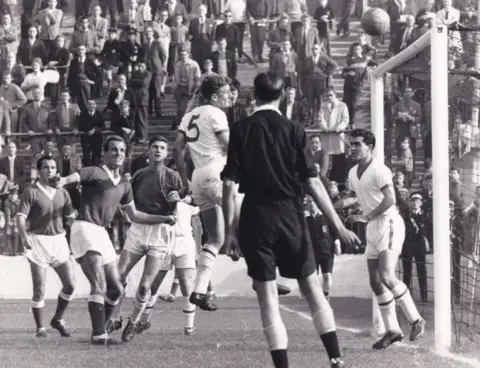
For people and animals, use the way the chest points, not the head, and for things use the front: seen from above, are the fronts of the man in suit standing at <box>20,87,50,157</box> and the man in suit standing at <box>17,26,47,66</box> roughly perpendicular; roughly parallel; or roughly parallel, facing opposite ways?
roughly parallel

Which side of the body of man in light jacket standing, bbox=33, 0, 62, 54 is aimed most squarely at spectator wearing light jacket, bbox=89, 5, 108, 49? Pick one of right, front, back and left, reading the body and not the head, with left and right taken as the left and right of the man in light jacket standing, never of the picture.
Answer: left

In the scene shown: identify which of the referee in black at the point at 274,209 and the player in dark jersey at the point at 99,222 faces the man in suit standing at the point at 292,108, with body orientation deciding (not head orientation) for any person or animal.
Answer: the referee in black at the point at 274,209

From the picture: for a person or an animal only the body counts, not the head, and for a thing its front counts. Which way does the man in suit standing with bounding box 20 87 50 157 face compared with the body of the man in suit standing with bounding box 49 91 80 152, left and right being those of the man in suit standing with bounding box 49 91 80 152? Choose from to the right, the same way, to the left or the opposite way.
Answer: the same way

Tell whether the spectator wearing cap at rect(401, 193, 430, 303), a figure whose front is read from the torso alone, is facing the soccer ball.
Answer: yes

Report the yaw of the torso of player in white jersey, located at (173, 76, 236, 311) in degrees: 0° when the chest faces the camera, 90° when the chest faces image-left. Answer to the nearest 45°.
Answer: approximately 225°

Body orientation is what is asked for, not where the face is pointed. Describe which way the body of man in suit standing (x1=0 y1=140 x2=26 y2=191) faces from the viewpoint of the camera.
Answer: toward the camera

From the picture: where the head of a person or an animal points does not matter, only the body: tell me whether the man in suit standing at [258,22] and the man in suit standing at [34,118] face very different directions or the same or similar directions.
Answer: same or similar directions

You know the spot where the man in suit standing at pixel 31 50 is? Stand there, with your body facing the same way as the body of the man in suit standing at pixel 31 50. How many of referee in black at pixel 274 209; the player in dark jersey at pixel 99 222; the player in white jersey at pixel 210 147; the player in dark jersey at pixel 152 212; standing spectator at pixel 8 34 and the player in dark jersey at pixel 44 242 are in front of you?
5

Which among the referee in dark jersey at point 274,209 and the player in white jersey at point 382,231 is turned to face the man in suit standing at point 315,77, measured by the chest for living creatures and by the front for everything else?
the referee in dark jersey

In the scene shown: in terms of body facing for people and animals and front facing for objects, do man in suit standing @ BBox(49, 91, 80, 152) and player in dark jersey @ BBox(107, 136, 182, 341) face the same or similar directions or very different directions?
same or similar directions

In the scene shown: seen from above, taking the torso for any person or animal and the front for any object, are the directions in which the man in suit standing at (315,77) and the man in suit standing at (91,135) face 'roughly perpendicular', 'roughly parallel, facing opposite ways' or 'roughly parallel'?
roughly parallel

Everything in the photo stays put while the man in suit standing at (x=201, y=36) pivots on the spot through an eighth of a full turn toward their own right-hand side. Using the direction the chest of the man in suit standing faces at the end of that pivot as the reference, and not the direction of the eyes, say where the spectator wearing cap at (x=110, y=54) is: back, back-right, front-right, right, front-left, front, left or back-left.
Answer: front-right

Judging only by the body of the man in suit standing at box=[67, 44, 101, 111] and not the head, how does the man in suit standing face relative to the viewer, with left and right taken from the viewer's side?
facing the viewer

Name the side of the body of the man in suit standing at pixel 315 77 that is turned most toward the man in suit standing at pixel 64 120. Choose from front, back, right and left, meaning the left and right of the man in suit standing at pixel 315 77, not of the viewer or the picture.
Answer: right

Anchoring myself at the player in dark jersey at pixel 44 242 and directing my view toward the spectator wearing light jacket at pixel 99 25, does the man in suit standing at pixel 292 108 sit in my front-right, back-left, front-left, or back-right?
front-right

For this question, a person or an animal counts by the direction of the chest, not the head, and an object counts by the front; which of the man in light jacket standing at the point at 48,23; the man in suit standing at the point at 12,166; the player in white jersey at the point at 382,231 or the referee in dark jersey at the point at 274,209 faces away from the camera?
the referee in dark jersey
